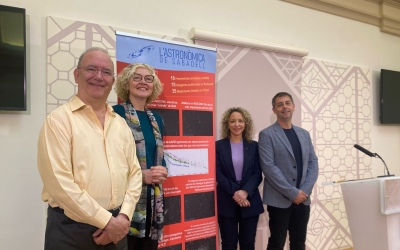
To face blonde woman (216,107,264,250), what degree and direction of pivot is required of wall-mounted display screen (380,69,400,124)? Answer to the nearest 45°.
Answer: approximately 45° to its right

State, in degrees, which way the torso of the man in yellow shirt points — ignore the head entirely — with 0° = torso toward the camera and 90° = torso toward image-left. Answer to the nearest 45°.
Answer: approximately 315°

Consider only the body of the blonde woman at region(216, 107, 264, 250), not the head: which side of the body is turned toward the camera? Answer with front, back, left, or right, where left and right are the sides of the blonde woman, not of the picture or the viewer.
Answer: front

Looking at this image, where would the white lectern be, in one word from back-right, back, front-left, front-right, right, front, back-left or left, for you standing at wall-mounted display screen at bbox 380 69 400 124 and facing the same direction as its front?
front-right

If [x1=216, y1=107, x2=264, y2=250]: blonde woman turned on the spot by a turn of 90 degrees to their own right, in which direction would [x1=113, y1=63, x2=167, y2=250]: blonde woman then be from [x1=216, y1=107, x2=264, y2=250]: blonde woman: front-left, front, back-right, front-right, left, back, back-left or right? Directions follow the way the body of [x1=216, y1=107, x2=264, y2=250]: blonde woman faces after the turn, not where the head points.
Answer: front-left

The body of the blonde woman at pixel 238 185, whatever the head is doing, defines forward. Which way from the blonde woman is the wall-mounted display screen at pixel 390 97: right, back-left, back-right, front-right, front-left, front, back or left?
back-left

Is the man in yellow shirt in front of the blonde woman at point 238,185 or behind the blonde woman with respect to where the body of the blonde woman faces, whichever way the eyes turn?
in front

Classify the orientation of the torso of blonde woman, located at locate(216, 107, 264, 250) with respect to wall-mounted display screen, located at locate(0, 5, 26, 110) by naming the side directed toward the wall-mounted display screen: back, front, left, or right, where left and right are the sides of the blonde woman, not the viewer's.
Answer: right

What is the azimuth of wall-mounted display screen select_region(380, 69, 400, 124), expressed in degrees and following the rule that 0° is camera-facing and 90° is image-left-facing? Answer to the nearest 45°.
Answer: approximately 315°

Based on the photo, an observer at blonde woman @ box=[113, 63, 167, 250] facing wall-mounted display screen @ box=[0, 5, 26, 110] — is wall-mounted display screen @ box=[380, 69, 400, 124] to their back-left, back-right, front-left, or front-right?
back-right
